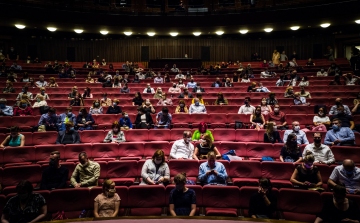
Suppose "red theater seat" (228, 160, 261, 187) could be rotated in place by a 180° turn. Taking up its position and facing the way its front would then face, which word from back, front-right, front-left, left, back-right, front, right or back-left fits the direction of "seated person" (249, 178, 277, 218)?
back

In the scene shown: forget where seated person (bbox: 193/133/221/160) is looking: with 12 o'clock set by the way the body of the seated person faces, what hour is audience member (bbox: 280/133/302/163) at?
The audience member is roughly at 9 o'clock from the seated person.

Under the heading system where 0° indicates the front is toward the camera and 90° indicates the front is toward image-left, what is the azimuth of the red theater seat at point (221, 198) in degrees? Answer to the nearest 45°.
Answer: approximately 0°

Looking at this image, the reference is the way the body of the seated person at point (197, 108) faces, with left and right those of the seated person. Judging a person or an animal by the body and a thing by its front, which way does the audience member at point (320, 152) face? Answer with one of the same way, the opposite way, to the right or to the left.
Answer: the same way

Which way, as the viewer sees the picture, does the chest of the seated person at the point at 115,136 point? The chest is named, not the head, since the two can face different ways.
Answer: toward the camera

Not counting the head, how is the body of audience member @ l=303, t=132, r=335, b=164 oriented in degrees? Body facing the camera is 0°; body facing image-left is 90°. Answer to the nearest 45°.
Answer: approximately 0°

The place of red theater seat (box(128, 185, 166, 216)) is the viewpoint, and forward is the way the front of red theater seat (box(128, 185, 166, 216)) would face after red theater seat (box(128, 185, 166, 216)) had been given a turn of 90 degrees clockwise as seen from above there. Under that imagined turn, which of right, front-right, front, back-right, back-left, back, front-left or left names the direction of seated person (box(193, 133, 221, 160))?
back-right

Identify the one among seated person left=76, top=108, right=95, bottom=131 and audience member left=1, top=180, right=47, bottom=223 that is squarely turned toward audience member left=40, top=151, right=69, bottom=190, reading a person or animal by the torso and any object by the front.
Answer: the seated person

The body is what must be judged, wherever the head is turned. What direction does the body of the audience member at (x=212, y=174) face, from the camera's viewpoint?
toward the camera

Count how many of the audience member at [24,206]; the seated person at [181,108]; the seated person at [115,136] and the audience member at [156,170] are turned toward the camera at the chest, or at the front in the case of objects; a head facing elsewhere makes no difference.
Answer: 4

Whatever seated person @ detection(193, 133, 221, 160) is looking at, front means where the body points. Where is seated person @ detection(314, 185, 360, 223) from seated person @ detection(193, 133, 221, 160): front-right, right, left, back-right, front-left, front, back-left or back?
front-left

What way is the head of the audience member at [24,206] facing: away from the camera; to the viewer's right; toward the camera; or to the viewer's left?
toward the camera

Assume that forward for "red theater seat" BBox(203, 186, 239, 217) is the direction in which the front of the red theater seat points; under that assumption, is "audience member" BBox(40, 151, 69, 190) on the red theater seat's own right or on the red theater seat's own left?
on the red theater seat's own right

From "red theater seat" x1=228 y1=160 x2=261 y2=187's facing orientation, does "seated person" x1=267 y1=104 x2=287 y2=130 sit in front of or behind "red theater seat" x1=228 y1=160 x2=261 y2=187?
behind

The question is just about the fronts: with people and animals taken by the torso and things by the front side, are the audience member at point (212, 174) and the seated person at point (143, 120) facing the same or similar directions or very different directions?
same or similar directions

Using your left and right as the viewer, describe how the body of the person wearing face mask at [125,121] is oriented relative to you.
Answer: facing the viewer

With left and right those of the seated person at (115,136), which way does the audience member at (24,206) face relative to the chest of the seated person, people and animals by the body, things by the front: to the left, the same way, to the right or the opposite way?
the same way

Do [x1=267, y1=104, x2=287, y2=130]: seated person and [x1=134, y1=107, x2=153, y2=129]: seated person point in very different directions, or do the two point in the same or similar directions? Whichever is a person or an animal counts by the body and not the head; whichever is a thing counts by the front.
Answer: same or similar directions
